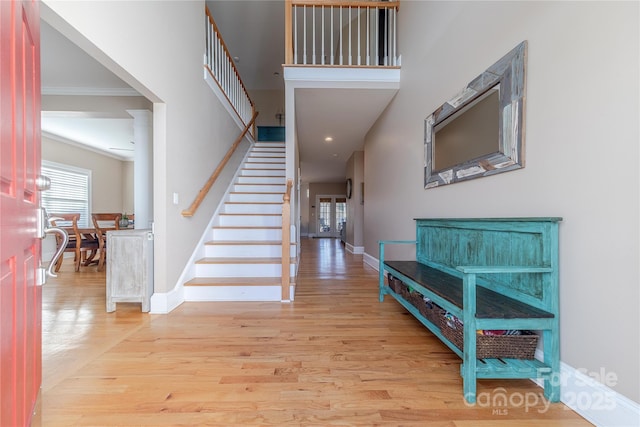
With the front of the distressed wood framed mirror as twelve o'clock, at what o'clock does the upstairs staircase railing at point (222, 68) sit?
The upstairs staircase railing is roughly at 2 o'clock from the distressed wood framed mirror.

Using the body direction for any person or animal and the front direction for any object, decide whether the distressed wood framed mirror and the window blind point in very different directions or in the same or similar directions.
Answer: very different directions

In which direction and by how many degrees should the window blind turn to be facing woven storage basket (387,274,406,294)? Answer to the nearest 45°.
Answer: approximately 45° to its right

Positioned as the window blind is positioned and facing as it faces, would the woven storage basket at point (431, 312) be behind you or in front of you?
in front

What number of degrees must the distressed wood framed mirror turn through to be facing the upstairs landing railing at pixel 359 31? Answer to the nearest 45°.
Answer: approximately 90° to its right

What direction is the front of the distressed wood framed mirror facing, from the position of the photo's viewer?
facing the viewer and to the left of the viewer

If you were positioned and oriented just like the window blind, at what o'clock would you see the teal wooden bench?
The teal wooden bench is roughly at 1 o'clock from the window blind.

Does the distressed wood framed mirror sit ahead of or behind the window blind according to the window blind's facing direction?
ahead

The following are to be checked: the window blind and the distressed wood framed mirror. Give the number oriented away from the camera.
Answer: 0
